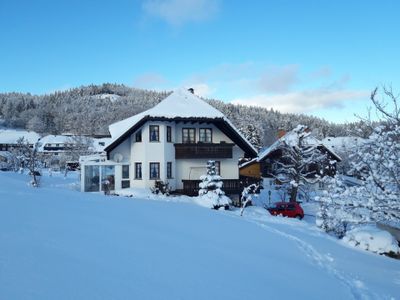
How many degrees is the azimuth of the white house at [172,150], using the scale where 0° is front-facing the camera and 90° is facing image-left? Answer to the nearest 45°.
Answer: approximately 0°

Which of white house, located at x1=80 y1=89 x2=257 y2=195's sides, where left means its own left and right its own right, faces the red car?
left

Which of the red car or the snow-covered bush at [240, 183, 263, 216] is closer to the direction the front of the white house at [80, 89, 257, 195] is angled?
the snow-covered bush

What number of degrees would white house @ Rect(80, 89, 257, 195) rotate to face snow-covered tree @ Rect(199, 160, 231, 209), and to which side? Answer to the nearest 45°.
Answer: approximately 45° to its left

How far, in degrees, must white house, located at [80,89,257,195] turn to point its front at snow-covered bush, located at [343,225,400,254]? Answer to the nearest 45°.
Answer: approximately 45° to its left
